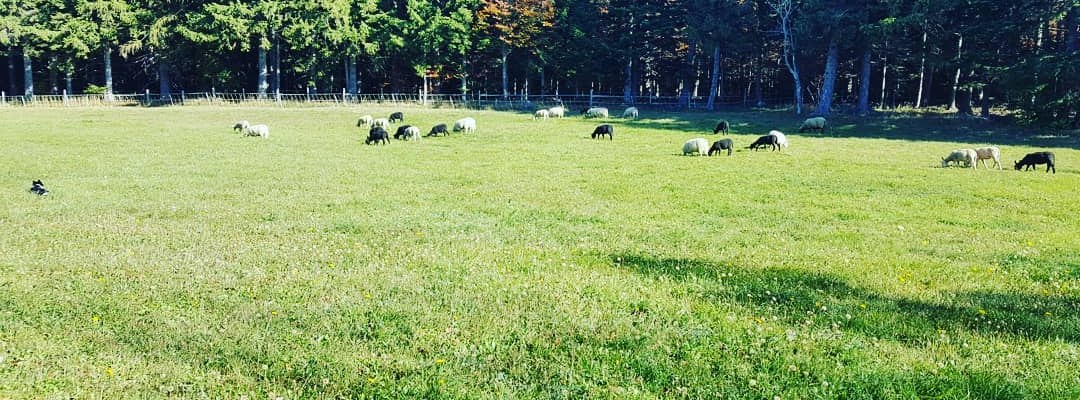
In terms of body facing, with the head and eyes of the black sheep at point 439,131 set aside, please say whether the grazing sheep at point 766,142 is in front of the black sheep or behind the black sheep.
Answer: behind

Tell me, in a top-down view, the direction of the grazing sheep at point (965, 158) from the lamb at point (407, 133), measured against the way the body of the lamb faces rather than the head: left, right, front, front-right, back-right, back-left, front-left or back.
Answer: back-left

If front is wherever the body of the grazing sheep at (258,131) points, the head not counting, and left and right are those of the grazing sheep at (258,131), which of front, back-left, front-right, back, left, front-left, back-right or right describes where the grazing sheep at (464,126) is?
back

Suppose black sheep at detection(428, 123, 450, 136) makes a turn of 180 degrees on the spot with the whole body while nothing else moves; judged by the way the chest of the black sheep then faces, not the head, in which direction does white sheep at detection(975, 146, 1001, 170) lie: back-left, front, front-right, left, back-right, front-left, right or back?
front-right

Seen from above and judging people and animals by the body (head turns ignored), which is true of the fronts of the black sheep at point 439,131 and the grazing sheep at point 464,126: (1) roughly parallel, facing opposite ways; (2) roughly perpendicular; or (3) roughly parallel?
roughly parallel

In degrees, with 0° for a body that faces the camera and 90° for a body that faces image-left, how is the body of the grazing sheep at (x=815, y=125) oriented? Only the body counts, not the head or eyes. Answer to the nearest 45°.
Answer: approximately 90°

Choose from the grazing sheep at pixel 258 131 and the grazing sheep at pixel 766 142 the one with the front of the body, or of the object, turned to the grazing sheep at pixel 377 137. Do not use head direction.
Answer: the grazing sheep at pixel 766 142

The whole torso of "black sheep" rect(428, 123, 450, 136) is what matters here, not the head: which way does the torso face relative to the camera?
to the viewer's left

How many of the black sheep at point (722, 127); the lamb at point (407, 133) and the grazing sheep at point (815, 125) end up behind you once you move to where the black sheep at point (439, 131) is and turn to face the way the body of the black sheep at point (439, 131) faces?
2

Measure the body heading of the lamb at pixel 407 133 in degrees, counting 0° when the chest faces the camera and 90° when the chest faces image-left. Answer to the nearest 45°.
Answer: approximately 90°

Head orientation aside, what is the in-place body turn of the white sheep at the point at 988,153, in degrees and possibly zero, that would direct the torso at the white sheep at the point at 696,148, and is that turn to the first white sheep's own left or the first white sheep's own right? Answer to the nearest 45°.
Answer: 0° — it already faces it

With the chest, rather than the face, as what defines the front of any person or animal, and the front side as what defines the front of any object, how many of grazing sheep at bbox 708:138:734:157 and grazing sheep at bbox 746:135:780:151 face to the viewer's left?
2

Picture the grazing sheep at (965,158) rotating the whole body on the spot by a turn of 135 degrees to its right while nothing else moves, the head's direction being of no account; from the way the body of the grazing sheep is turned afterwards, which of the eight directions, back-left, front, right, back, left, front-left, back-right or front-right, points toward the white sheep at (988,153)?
front

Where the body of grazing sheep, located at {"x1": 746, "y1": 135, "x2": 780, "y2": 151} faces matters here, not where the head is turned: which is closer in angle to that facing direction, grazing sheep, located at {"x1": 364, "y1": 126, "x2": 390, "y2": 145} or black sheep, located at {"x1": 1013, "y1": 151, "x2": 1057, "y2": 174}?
the grazing sheep

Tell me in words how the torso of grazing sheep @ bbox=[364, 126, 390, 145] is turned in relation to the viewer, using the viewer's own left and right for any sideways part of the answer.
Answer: facing to the left of the viewer

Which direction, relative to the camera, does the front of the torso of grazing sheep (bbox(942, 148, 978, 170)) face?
to the viewer's left

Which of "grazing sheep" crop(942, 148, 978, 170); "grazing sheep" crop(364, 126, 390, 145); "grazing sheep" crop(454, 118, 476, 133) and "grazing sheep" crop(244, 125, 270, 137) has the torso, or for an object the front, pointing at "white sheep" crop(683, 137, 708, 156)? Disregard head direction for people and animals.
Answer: "grazing sheep" crop(942, 148, 978, 170)

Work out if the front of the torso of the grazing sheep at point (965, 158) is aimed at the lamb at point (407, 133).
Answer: yes

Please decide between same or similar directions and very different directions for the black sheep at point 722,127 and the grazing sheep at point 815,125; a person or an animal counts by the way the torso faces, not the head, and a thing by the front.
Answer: same or similar directions

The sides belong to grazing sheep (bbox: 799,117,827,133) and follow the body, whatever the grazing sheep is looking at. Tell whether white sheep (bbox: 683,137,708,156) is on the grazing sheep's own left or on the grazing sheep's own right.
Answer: on the grazing sheep's own left

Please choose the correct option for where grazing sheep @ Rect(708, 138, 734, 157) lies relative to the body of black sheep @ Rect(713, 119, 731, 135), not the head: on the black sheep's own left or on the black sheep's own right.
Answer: on the black sheep's own left

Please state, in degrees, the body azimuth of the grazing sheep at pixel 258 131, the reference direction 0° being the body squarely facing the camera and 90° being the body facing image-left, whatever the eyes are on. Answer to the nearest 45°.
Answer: approximately 90°
